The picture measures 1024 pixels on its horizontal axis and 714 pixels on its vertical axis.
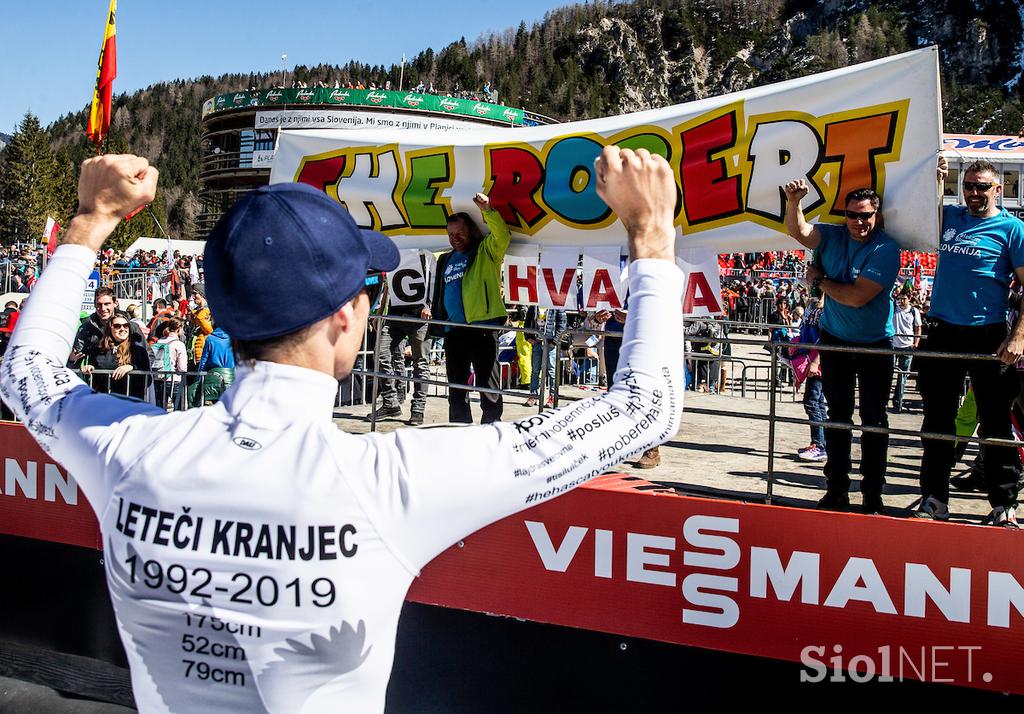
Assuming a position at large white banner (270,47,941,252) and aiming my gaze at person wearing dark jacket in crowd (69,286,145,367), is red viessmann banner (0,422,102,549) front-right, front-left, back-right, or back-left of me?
front-left

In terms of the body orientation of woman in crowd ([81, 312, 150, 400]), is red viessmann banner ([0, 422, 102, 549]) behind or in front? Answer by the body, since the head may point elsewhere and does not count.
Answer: in front

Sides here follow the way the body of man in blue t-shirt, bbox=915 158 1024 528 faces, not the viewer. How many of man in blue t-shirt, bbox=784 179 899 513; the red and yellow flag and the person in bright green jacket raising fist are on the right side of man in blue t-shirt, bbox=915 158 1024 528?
3

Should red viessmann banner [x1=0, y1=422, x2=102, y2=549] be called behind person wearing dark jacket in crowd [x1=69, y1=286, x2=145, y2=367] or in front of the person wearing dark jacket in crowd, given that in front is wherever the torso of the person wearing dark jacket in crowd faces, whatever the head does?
in front

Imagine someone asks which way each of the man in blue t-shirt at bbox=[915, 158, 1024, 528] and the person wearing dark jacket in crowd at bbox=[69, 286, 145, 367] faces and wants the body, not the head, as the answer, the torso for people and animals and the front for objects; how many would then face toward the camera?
2

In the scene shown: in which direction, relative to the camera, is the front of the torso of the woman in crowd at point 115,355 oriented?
toward the camera

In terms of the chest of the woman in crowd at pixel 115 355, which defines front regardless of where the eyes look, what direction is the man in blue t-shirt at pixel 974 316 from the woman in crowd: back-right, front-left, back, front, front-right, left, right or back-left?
front-left

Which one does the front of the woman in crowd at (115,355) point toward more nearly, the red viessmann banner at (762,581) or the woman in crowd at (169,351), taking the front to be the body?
the red viessmann banner

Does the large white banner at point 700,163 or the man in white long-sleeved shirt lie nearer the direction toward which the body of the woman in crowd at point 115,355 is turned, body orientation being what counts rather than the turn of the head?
the man in white long-sleeved shirt

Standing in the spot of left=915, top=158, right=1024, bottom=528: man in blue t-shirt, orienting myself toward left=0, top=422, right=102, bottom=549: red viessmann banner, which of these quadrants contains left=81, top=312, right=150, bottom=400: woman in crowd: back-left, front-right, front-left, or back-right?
front-right

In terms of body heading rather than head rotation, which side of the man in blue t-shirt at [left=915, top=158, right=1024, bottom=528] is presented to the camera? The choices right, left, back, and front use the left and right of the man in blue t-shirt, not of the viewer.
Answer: front
